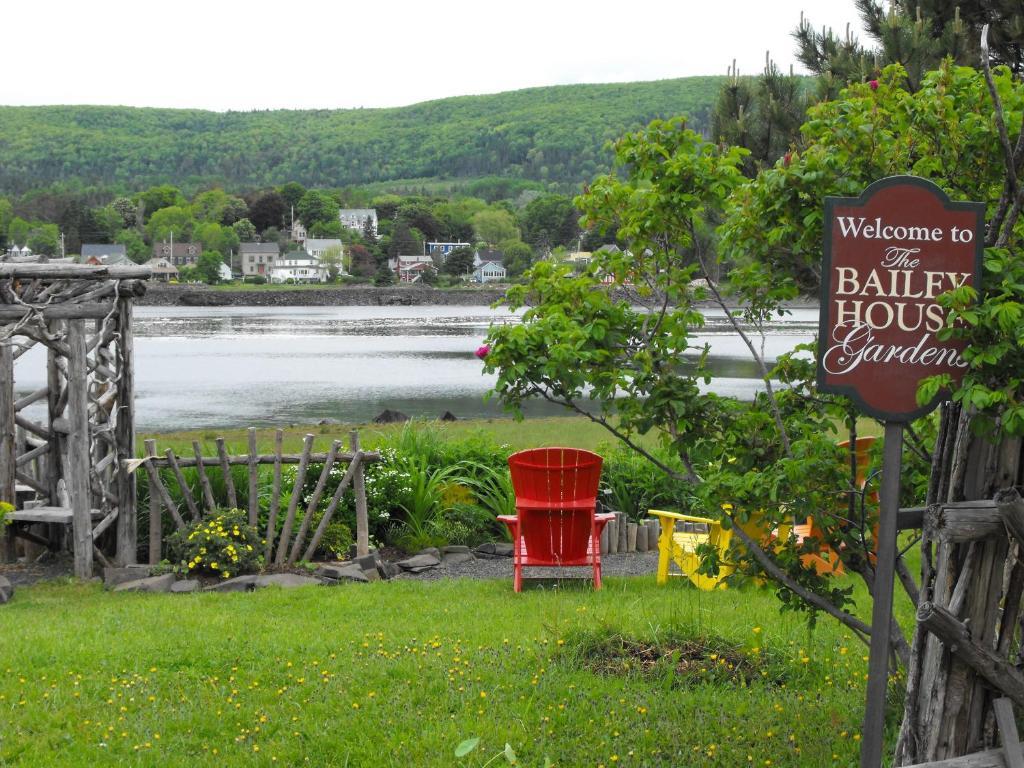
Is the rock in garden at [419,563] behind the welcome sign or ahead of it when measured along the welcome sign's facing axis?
behind

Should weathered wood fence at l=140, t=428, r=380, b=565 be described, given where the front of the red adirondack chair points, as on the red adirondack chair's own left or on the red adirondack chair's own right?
on the red adirondack chair's own left

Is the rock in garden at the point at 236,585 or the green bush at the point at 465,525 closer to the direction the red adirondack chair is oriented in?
the green bush

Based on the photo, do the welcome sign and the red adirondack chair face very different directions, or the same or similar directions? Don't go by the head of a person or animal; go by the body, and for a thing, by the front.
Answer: very different directions

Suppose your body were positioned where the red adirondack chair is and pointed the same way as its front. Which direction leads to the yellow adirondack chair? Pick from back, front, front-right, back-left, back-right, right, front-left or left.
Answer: right

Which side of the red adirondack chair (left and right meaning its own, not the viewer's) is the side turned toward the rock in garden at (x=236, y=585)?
left

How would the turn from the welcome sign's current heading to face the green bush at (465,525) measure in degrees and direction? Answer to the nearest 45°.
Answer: approximately 135° to its right

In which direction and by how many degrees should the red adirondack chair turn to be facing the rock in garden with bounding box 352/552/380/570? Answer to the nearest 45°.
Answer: approximately 45° to its left

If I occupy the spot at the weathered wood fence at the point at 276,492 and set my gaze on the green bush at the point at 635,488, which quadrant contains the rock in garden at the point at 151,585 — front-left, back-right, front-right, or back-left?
back-right

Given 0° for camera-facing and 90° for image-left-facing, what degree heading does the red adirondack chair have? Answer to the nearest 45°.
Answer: approximately 180°

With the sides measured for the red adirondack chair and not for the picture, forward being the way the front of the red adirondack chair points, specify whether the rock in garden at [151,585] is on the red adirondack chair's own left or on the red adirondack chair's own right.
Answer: on the red adirondack chair's own left

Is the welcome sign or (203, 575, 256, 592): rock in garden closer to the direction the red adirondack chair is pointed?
the rock in garden

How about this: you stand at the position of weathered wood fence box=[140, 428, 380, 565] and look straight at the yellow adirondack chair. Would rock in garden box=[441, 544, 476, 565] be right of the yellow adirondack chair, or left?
left

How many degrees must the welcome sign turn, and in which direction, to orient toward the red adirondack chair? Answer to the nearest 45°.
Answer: approximately 135° to its right

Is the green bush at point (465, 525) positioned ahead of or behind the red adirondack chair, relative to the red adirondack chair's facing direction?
ahead
